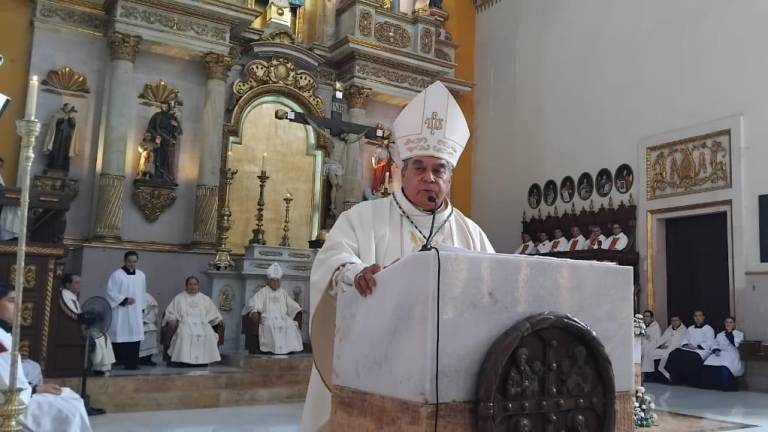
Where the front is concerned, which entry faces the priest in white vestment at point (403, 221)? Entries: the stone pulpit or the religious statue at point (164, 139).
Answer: the religious statue

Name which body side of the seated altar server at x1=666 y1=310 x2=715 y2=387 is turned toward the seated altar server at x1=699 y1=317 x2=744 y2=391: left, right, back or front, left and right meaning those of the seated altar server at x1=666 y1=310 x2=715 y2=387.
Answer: left

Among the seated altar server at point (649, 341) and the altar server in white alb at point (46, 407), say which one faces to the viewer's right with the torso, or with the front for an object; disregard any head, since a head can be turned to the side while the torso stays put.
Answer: the altar server in white alb

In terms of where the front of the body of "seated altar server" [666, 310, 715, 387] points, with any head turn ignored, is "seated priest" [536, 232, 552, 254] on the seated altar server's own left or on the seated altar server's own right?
on the seated altar server's own right

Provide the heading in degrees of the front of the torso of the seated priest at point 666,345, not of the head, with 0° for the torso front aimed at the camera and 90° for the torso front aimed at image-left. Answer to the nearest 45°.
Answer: approximately 45°

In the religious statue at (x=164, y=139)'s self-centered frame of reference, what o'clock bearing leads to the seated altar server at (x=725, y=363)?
The seated altar server is roughly at 10 o'clock from the religious statue.

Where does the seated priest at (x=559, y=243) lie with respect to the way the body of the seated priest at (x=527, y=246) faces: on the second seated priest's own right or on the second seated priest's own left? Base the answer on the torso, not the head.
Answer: on the second seated priest's own left

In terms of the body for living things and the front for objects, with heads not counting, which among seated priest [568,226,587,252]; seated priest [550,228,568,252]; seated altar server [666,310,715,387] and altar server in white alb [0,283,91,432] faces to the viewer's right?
the altar server in white alb

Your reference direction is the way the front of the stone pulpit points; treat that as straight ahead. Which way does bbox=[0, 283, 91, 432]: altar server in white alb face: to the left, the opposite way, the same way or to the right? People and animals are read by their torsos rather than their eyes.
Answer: to the left

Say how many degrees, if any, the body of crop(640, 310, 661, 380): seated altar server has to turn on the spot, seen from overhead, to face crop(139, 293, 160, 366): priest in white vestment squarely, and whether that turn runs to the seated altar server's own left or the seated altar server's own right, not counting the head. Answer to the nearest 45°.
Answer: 0° — they already face them

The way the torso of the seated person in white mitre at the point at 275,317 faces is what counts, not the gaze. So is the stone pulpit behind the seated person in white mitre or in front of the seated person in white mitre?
in front
